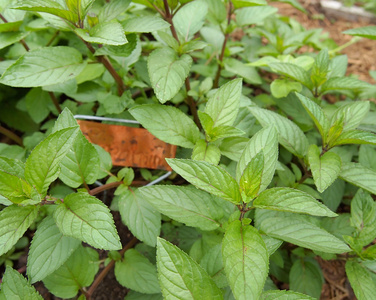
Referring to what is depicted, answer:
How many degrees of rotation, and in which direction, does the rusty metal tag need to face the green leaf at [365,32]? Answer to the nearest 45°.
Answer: approximately 90° to its left

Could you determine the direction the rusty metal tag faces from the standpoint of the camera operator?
facing the viewer
